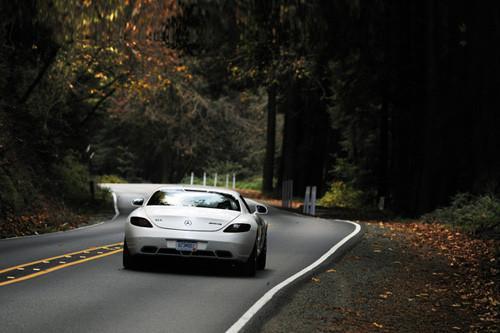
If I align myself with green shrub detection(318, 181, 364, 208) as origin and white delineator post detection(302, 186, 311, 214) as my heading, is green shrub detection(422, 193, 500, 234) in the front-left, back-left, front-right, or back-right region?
front-left

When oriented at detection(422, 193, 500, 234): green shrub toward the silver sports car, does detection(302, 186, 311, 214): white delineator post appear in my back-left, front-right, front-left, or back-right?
back-right

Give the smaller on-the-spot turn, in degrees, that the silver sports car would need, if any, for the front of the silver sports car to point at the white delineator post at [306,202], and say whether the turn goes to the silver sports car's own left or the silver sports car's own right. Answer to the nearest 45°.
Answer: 0° — it already faces it

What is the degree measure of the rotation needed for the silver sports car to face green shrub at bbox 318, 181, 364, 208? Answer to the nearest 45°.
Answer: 0° — it already faces it

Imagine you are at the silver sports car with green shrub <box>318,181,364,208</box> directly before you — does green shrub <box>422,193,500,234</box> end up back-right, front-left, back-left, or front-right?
front-right

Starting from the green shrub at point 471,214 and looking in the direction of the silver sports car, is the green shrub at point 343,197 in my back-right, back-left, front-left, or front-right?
back-right

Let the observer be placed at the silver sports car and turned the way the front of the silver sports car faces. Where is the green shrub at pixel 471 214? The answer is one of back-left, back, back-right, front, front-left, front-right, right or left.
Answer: front-right

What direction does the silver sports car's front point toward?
away from the camera
